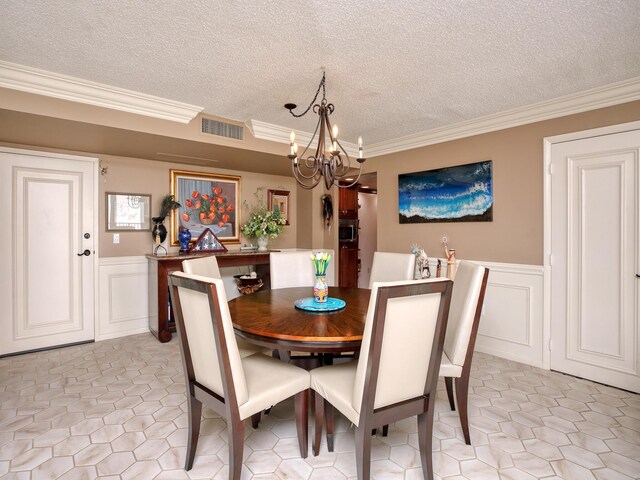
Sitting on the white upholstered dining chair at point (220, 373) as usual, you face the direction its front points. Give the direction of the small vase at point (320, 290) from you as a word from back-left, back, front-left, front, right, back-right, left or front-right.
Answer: front

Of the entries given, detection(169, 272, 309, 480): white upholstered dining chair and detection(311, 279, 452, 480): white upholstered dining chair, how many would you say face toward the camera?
0

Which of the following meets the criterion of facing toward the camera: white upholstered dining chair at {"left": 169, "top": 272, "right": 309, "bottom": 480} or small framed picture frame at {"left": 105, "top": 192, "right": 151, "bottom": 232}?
the small framed picture frame

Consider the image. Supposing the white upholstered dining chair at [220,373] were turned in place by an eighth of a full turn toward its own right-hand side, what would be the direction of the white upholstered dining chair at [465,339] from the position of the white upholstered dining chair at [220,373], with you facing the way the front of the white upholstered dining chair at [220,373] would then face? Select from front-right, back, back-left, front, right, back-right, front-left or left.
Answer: front

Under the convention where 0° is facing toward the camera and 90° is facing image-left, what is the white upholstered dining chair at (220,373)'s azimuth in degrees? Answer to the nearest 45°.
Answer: approximately 225°

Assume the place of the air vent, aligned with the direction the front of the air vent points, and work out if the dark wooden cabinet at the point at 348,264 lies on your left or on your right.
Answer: on your left

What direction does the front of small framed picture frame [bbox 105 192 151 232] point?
toward the camera

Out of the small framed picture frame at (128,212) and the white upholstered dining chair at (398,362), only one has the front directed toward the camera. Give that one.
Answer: the small framed picture frame

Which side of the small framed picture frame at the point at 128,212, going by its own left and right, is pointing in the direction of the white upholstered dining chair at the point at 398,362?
front

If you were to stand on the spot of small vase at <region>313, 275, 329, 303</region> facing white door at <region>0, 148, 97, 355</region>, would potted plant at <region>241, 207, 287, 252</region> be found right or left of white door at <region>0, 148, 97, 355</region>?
right

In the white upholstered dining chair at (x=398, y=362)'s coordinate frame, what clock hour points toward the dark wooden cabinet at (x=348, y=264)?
The dark wooden cabinet is roughly at 1 o'clock from the white upholstered dining chair.

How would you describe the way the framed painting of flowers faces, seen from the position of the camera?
facing the viewer and to the right of the viewer

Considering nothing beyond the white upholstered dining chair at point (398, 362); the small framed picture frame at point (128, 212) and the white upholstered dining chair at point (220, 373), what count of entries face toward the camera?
1

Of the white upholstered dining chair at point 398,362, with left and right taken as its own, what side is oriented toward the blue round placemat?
front

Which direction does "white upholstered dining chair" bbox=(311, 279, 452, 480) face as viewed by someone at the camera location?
facing away from the viewer and to the left of the viewer

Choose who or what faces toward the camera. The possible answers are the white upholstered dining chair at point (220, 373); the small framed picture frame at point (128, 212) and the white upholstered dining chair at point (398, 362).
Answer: the small framed picture frame

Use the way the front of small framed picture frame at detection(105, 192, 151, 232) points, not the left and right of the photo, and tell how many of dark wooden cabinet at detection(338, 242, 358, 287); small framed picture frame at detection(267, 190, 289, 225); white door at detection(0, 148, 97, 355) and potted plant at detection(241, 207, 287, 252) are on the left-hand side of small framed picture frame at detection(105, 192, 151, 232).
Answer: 3

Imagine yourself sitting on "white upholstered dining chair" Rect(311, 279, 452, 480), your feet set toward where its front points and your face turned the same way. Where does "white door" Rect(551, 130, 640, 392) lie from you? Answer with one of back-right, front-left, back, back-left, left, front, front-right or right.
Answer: right

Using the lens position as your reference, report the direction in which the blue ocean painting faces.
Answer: facing the viewer and to the left of the viewer
